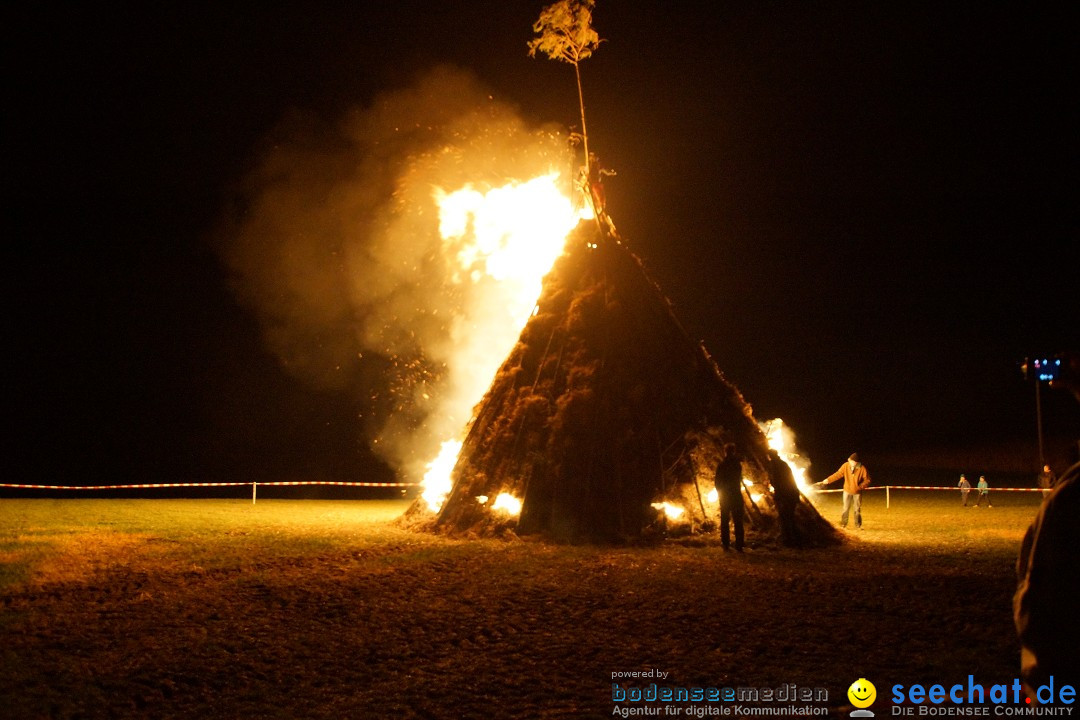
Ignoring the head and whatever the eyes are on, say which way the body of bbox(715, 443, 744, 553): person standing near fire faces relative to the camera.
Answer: away from the camera

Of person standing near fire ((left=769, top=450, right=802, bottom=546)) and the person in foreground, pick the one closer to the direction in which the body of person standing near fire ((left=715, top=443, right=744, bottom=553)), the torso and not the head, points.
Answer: the person standing near fire

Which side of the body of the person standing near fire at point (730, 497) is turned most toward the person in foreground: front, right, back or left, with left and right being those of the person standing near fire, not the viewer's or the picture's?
back

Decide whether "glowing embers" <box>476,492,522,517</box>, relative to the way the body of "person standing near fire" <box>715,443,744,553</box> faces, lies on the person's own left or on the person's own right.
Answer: on the person's own left

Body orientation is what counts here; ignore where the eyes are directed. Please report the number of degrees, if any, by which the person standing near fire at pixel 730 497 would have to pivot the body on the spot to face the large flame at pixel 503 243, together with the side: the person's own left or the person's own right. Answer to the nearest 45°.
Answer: approximately 45° to the person's own left
